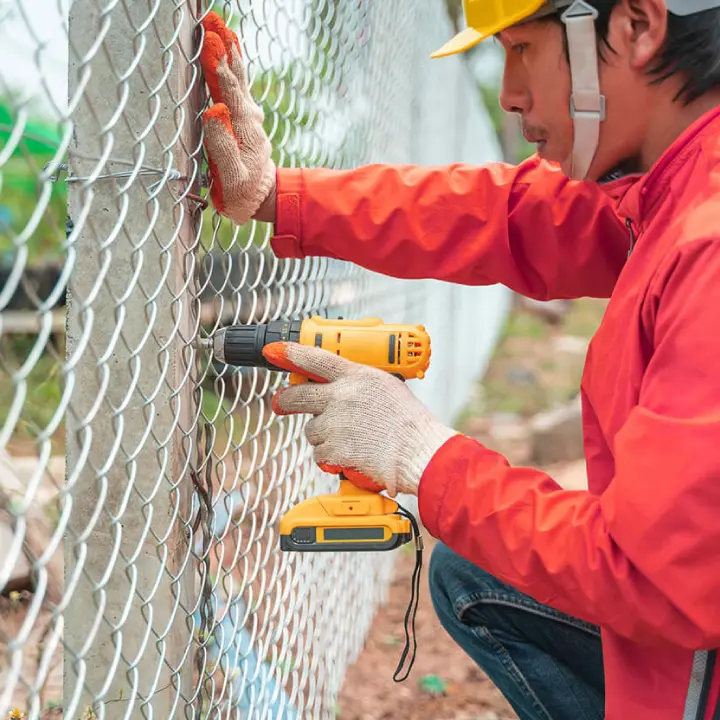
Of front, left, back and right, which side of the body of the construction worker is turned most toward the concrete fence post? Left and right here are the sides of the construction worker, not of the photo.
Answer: front

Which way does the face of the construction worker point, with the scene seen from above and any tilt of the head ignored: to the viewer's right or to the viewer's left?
to the viewer's left

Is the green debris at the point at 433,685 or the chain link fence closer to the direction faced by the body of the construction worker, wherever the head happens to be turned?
the chain link fence

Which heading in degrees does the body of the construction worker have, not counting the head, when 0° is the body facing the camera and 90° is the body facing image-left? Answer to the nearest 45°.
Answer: approximately 90°

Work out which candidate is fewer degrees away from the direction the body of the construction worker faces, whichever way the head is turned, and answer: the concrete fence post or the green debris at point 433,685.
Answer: the concrete fence post

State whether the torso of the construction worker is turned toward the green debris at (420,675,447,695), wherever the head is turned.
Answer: no
